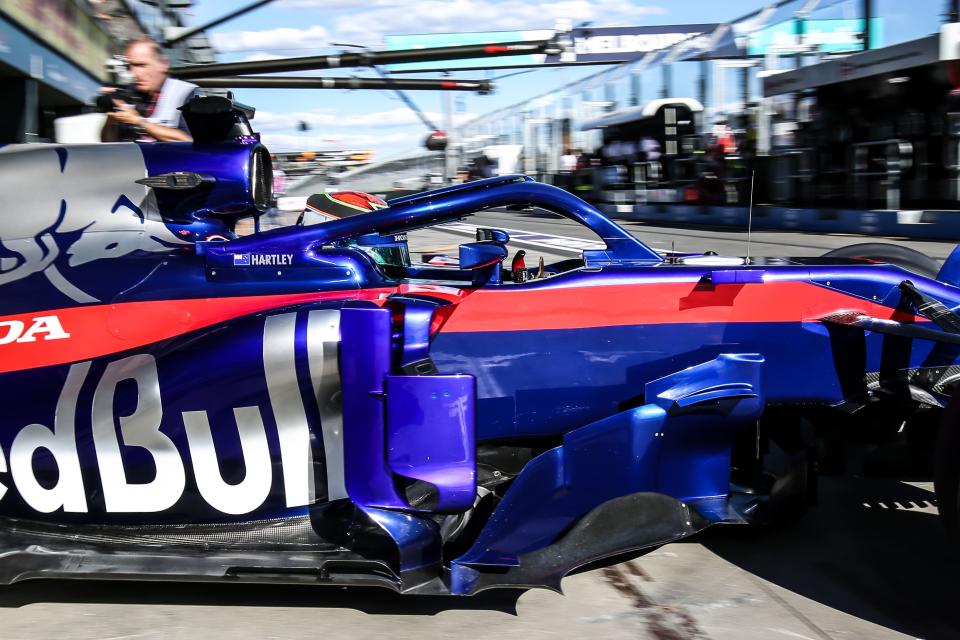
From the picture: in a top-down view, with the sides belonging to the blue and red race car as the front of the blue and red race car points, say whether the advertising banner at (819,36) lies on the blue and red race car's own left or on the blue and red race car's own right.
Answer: on the blue and red race car's own left

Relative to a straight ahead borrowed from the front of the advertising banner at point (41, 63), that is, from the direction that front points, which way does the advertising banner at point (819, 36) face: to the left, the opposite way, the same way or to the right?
to the right

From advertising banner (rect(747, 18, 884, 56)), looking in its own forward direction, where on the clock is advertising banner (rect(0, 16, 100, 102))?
advertising banner (rect(0, 16, 100, 102)) is roughly at 2 o'clock from advertising banner (rect(747, 18, 884, 56)).

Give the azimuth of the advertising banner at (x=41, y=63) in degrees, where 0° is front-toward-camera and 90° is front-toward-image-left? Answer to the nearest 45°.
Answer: approximately 315°

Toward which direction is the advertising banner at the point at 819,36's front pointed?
toward the camera

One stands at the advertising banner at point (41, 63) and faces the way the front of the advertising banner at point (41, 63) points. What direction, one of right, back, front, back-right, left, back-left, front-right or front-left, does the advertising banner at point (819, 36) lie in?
front-left

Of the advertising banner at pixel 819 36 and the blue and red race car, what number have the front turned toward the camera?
1

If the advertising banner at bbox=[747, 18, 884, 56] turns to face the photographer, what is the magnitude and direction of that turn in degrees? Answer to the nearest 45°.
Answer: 0° — it already faces them

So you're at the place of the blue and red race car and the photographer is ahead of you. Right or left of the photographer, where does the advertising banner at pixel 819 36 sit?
right

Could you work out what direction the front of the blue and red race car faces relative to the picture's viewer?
facing to the right of the viewer

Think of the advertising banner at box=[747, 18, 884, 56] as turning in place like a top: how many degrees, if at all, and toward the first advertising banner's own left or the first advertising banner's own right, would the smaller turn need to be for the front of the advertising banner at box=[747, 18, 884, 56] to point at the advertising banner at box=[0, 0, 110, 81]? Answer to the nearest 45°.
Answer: approximately 45° to the first advertising banner's own right
